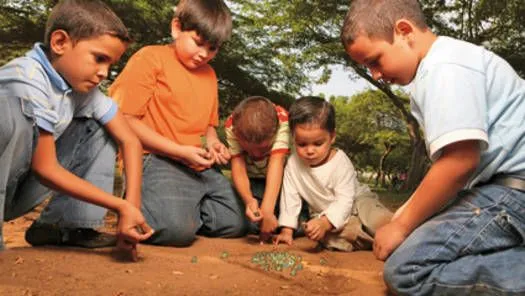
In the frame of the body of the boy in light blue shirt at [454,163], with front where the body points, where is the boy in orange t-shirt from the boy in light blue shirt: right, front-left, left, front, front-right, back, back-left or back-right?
front-right

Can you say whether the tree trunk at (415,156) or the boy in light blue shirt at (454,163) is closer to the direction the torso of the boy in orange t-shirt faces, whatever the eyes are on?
the boy in light blue shirt

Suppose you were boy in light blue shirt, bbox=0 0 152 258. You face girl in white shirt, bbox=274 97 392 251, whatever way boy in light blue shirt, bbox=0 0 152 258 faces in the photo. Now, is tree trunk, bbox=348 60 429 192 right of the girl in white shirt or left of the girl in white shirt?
left

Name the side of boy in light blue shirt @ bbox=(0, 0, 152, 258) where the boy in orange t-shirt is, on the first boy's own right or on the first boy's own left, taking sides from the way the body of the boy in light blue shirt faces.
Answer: on the first boy's own left

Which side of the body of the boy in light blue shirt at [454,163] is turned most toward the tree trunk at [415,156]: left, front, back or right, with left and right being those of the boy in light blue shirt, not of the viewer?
right

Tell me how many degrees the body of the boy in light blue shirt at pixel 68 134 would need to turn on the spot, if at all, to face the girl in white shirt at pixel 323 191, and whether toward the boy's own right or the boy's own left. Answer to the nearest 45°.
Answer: approximately 45° to the boy's own left

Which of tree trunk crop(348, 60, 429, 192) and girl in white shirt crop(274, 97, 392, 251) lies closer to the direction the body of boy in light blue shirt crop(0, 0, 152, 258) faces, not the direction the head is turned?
the girl in white shirt

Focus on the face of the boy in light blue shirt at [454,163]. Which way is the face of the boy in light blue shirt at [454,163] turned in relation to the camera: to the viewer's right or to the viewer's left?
to the viewer's left

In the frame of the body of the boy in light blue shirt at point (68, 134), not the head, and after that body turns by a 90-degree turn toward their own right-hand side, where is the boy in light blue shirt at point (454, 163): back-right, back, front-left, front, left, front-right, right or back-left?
left

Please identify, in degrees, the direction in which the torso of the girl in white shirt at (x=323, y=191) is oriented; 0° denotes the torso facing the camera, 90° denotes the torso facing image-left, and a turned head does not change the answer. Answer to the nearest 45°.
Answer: approximately 45°

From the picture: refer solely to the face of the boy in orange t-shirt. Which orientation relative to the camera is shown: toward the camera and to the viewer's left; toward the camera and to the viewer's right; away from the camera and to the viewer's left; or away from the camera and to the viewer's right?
toward the camera and to the viewer's right

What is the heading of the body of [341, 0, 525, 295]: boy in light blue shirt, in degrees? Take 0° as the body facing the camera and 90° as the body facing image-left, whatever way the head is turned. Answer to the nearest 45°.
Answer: approximately 90°

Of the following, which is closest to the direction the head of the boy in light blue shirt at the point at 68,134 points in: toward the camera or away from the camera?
toward the camera

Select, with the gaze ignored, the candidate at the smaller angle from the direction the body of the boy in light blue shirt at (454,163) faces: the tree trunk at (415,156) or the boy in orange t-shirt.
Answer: the boy in orange t-shirt

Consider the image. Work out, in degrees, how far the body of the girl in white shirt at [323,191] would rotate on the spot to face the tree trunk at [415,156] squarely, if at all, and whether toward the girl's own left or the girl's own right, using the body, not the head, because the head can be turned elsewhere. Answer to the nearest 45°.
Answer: approximately 135° to the girl's own right

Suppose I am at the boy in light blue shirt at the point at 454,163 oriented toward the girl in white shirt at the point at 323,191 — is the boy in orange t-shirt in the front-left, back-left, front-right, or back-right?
front-left
